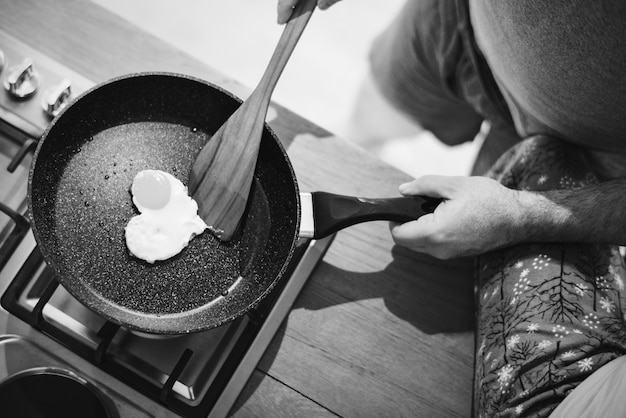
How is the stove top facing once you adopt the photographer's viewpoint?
facing away from the viewer and to the right of the viewer
